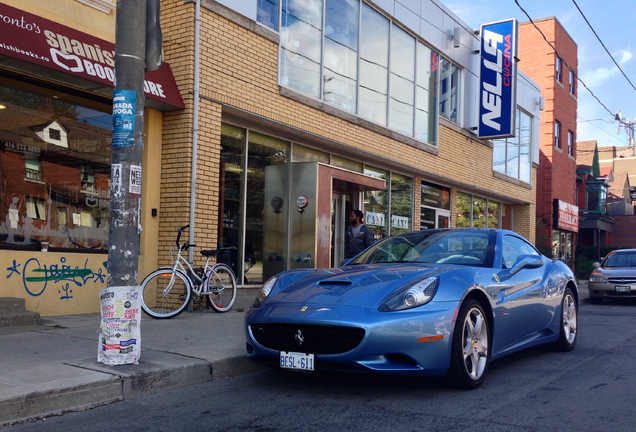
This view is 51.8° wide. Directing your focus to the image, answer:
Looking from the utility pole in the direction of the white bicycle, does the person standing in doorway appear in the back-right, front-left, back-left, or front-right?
front-right

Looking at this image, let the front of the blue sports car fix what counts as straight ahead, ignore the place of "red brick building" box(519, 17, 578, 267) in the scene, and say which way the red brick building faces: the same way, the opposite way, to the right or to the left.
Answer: to the left

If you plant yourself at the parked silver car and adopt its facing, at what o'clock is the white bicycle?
The white bicycle is roughly at 1 o'clock from the parked silver car.

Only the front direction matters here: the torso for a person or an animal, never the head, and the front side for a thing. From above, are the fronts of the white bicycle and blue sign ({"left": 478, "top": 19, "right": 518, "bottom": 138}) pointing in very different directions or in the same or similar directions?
same or similar directions

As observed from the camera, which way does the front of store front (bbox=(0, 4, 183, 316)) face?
facing the viewer and to the right of the viewer

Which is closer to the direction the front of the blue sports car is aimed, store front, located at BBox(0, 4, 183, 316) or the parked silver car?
the store front

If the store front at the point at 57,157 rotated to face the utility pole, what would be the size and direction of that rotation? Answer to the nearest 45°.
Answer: approximately 45° to its right

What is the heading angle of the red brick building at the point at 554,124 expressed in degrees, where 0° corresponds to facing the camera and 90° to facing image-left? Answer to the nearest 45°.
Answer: approximately 315°

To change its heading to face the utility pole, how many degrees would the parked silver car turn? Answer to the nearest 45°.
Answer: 0° — it already faces it

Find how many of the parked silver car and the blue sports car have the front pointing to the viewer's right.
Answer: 0

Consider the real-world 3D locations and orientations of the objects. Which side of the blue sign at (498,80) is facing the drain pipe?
front

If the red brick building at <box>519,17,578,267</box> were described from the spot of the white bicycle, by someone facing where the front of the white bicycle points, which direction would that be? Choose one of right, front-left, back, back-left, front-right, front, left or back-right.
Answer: back

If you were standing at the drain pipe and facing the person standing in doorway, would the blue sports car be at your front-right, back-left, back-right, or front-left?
front-right

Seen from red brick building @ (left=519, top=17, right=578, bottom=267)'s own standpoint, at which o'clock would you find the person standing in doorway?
The person standing in doorway is roughly at 2 o'clock from the red brick building.

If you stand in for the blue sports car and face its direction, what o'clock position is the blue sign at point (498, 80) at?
The blue sign is roughly at 5 o'clock from the blue sports car.

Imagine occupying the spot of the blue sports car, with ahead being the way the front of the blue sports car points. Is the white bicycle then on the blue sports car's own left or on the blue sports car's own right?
on the blue sports car's own right

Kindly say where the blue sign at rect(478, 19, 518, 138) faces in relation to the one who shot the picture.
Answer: facing the viewer and to the left of the viewer

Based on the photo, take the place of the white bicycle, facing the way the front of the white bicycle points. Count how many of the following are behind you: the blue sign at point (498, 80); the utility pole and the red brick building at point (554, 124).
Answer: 2

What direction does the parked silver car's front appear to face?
toward the camera

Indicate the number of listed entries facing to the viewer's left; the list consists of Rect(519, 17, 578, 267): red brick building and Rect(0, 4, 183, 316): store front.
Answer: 0
